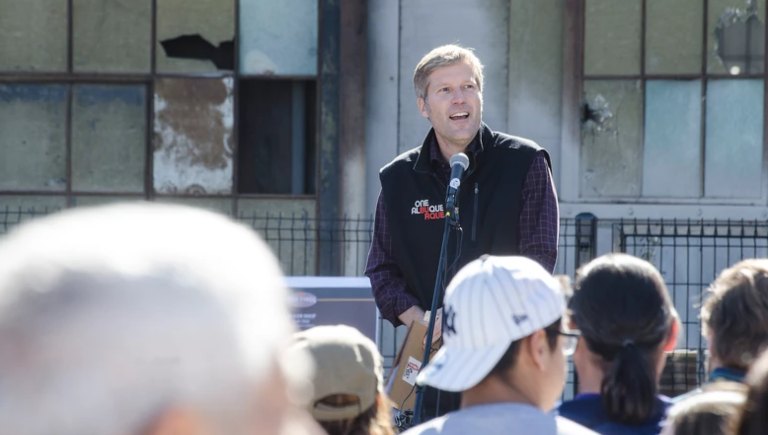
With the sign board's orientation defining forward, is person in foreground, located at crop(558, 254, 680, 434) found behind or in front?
in front

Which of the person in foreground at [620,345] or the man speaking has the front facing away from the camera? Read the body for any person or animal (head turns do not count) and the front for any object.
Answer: the person in foreground

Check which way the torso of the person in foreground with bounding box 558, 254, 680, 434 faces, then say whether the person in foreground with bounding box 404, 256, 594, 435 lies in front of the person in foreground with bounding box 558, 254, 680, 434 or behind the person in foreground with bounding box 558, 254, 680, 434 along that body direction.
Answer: behind

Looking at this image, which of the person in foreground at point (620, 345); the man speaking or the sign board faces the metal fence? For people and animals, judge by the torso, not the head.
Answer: the person in foreground

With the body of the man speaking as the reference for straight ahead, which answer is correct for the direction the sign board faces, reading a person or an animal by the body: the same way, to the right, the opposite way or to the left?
the same way

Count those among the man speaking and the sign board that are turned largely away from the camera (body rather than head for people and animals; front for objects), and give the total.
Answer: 0

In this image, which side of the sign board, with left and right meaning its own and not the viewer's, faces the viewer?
front

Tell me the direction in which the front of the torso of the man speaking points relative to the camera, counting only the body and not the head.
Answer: toward the camera

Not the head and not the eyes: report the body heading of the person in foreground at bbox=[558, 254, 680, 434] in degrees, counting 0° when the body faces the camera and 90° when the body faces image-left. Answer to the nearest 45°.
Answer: approximately 180°

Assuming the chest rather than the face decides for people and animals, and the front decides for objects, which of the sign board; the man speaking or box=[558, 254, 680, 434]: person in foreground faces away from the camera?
the person in foreground

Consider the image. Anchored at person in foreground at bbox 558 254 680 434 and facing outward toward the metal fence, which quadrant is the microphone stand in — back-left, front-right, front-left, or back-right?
front-left

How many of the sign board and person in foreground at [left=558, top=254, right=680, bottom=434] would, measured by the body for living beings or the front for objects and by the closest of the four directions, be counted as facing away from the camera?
1

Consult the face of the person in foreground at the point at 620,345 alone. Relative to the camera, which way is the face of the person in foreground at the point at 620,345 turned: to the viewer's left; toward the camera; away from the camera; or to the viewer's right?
away from the camera
